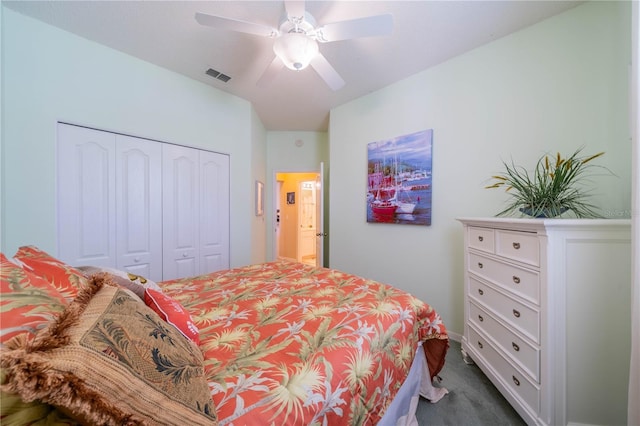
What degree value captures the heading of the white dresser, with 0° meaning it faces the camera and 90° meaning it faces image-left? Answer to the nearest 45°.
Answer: approximately 45°

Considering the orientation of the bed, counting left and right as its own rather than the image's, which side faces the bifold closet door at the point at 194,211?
left

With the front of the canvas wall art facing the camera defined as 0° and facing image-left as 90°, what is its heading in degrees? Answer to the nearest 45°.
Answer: approximately 45°

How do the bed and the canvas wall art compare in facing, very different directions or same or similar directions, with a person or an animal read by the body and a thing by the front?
very different directions

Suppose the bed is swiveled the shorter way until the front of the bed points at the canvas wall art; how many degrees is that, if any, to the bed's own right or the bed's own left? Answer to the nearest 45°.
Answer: approximately 45° to the bed's own left

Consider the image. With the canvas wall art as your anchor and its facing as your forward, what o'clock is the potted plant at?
The potted plant is roughly at 9 o'clock from the canvas wall art.

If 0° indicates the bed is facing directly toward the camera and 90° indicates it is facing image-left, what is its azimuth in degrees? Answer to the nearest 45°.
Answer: approximately 270°

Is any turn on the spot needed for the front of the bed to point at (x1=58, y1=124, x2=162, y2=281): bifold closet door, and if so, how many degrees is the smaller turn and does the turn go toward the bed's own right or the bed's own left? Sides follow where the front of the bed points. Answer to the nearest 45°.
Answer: approximately 135° to the bed's own left

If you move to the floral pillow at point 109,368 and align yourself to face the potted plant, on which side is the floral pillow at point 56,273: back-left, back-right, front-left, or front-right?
back-left

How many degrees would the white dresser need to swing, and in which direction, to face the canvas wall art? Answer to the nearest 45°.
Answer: approximately 90° to its right

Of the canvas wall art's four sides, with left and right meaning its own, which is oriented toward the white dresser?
left

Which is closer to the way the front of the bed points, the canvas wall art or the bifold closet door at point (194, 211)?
the canvas wall art
